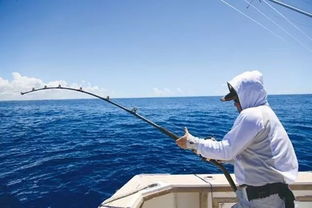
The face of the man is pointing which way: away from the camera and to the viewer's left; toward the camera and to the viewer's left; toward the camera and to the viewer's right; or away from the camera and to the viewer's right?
away from the camera and to the viewer's left

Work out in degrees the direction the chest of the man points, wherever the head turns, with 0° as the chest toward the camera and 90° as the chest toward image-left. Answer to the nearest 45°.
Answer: approximately 90°
